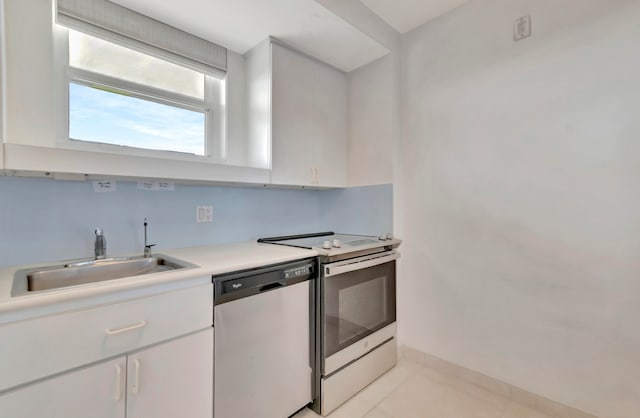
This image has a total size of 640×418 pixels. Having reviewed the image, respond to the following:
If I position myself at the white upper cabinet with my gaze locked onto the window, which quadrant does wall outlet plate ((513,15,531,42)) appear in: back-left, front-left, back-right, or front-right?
back-left

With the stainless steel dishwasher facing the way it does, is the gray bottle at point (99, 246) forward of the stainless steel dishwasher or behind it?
behind

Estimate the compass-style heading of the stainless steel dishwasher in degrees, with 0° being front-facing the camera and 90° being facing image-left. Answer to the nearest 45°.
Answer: approximately 315°

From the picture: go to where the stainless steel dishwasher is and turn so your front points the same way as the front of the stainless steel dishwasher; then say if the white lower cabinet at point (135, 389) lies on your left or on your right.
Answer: on your right

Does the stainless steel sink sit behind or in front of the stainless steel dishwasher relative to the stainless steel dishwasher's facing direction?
behind
